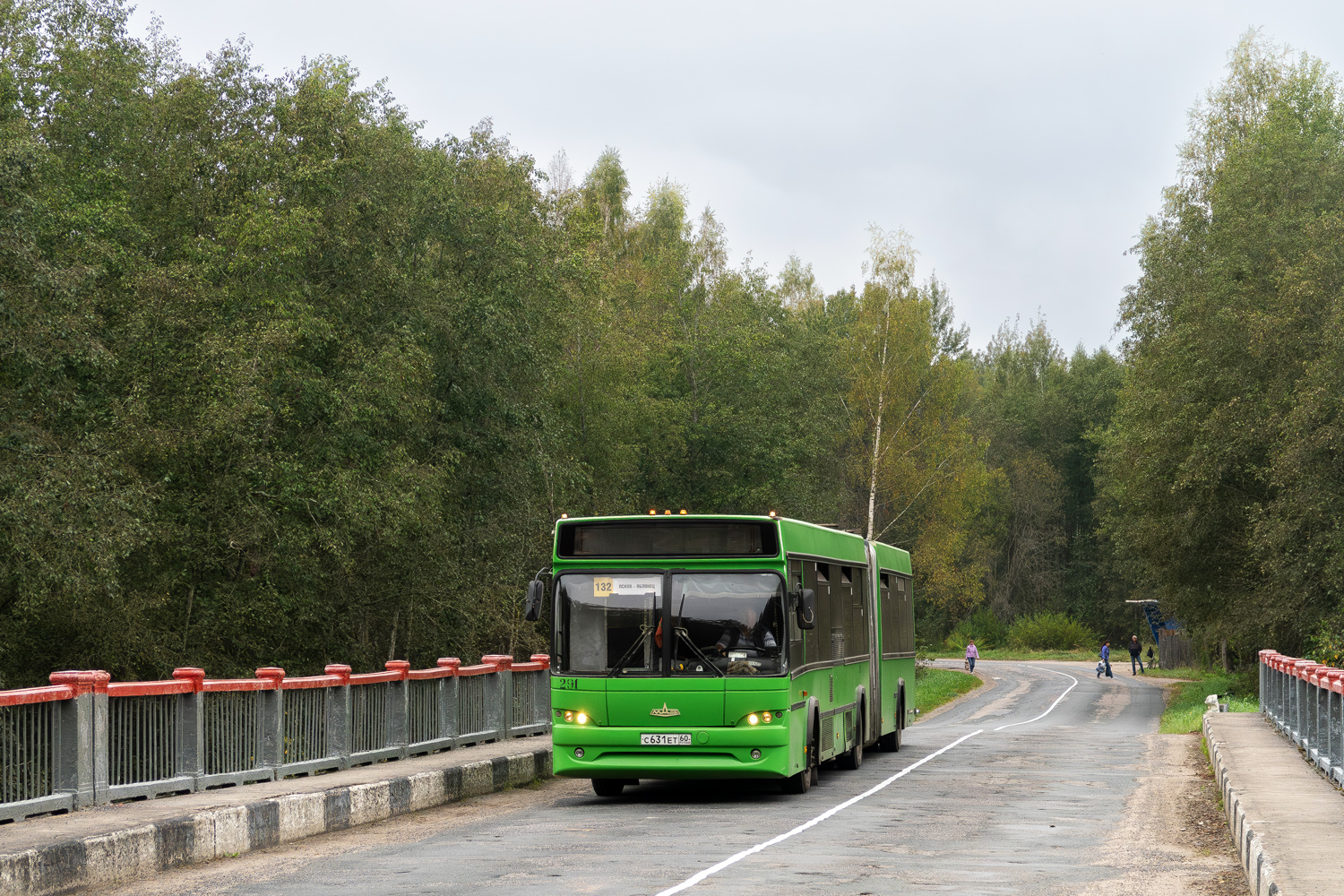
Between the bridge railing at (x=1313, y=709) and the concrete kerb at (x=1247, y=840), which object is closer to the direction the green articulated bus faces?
the concrete kerb

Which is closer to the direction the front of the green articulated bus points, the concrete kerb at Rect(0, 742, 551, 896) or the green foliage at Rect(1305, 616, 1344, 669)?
the concrete kerb

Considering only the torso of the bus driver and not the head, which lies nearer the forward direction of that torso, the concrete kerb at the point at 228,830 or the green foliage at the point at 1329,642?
the concrete kerb

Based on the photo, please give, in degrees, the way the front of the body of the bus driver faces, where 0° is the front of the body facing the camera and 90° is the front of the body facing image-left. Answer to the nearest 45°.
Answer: approximately 0°

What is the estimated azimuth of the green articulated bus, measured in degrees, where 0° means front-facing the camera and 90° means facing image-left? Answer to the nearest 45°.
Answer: approximately 0°

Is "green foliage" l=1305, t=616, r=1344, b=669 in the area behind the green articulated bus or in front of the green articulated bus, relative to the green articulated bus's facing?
behind

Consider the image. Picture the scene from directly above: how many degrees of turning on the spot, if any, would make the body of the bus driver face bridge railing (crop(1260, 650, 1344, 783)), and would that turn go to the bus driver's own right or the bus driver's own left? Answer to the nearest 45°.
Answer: approximately 135° to the bus driver's own left
